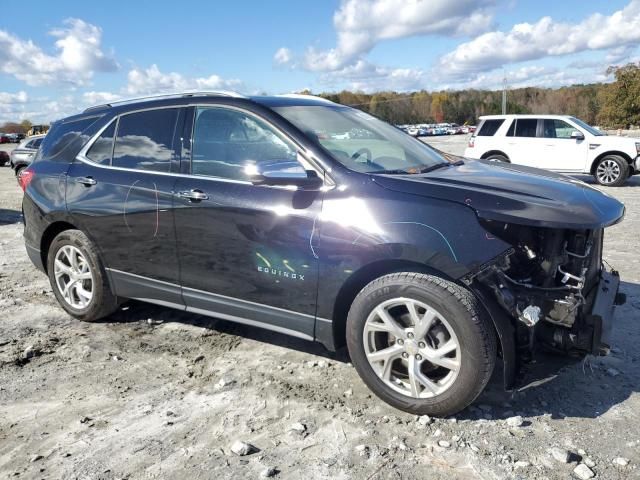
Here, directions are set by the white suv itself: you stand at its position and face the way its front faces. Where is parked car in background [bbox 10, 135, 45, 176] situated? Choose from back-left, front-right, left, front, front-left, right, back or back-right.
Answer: back

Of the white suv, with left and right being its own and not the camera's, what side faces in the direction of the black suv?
right

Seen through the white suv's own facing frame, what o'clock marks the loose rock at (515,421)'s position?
The loose rock is roughly at 3 o'clock from the white suv.

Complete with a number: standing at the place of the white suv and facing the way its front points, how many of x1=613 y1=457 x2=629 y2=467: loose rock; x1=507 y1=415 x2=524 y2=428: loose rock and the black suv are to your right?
3

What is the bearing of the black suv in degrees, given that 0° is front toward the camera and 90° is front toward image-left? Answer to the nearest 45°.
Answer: approximately 315°

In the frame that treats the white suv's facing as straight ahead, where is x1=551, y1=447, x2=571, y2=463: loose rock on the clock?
The loose rock is roughly at 3 o'clock from the white suv.

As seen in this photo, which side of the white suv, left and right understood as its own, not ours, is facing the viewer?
right

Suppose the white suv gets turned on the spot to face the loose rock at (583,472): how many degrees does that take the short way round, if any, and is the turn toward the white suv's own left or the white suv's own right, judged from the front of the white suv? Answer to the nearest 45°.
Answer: approximately 90° to the white suv's own right
